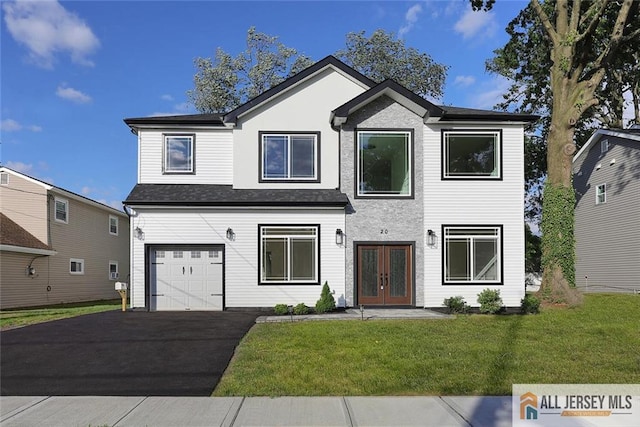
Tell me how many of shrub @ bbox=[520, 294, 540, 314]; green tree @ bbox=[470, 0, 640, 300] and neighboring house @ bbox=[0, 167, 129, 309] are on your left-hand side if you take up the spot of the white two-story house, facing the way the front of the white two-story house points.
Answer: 2

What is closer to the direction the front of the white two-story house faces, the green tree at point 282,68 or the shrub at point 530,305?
the shrub

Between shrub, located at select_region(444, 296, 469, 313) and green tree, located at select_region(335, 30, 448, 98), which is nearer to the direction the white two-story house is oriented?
the shrub

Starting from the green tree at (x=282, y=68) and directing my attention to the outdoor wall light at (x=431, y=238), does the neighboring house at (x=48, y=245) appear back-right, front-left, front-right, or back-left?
front-right

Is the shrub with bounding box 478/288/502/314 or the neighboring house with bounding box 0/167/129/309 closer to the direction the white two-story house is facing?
the shrub

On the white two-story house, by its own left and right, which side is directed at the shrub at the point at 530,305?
left

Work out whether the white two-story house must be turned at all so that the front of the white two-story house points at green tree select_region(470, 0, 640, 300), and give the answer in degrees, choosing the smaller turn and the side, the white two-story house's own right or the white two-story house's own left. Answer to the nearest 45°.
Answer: approximately 90° to the white two-story house's own left

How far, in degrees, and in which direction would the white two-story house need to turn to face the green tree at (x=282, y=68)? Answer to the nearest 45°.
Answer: approximately 180°

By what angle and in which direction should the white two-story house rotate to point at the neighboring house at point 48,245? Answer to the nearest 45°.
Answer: approximately 135° to its right

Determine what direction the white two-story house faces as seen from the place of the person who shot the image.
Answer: facing the viewer

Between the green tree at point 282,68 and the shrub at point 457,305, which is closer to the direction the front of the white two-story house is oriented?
the shrub

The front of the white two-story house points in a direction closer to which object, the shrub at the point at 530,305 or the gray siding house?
the shrub
